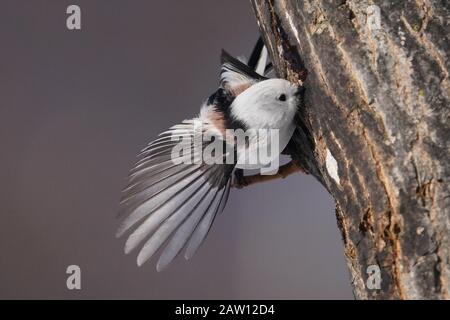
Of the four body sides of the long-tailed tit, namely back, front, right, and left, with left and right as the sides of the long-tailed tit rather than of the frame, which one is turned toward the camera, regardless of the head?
right
